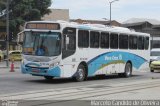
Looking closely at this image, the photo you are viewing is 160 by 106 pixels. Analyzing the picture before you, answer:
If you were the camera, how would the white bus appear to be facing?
facing the viewer and to the left of the viewer
